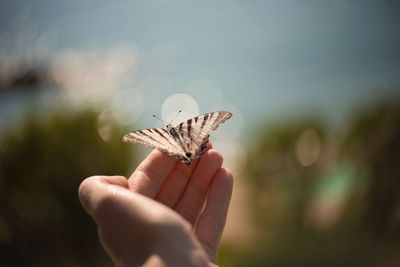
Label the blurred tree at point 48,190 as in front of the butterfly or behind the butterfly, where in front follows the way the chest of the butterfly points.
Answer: in front

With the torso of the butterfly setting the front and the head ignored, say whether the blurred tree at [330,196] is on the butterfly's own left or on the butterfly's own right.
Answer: on the butterfly's own right

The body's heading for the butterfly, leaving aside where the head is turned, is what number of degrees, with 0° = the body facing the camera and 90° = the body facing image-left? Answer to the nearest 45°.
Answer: approximately 135°
